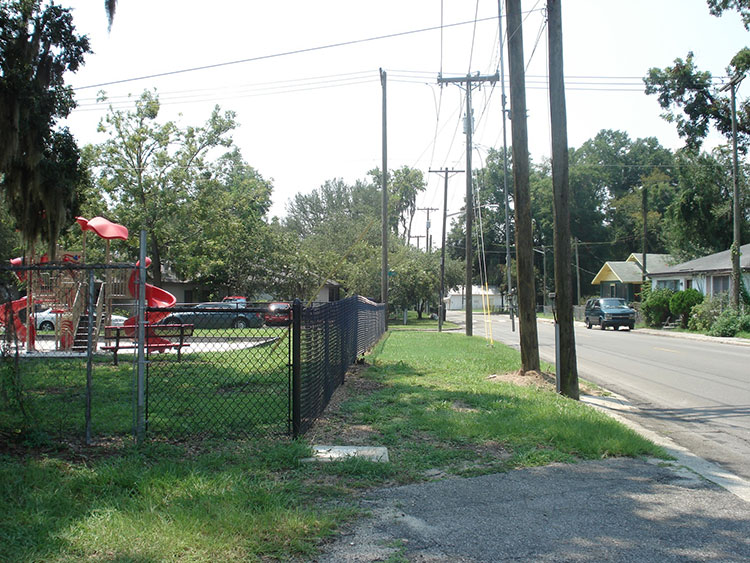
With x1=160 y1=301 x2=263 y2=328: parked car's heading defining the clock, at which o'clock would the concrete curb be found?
The concrete curb is roughly at 7 o'clock from the parked car.

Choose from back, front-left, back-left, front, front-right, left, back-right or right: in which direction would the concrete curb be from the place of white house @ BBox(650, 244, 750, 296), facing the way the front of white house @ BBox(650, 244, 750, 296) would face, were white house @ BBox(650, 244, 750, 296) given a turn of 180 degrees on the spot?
back-right

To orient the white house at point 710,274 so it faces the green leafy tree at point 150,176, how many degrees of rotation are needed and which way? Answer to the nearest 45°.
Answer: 0° — it already faces it

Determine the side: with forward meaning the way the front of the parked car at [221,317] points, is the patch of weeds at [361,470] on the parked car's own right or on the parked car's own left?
on the parked car's own left

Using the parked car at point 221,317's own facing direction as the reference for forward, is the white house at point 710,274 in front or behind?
behind

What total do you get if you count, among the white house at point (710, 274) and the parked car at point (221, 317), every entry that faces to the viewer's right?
0

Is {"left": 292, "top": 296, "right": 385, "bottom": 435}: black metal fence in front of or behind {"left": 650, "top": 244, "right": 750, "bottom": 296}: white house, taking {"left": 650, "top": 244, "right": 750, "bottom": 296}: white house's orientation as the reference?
in front

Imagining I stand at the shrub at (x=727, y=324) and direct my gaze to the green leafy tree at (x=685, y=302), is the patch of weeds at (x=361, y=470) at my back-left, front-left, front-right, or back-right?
back-left

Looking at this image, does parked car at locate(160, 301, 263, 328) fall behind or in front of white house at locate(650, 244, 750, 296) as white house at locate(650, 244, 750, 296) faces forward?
in front

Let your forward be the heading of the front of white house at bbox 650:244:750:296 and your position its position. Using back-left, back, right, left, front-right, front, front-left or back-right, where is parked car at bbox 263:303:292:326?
front-left

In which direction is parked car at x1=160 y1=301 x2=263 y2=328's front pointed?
to the viewer's left

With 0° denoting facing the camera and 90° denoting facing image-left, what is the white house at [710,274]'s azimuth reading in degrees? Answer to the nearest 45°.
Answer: approximately 45°

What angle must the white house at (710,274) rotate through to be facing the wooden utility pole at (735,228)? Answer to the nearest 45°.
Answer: approximately 45° to its left

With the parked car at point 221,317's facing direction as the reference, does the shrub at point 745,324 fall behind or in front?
behind
